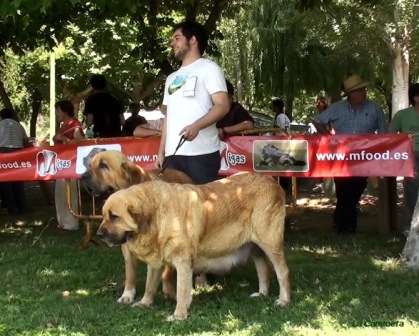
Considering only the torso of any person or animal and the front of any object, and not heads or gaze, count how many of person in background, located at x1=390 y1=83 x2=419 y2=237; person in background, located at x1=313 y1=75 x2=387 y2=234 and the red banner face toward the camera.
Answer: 3

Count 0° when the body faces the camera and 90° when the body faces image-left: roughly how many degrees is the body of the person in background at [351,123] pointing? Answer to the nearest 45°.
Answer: approximately 0°

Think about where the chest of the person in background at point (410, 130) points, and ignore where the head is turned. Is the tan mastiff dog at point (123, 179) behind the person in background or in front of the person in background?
in front

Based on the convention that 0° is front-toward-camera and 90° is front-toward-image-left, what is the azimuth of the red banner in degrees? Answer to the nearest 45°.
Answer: approximately 0°
